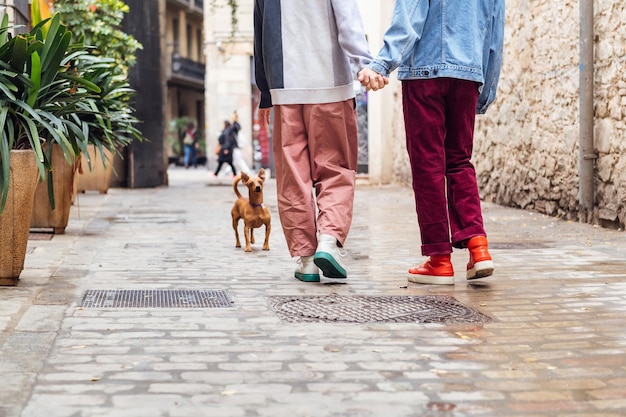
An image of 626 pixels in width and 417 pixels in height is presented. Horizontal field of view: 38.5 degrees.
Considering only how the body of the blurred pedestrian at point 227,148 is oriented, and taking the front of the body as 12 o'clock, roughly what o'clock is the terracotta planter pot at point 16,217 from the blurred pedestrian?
The terracotta planter pot is roughly at 9 o'clock from the blurred pedestrian.

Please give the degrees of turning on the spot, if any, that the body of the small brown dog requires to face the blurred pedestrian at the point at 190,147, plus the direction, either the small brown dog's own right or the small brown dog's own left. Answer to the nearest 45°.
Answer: approximately 135° to the small brown dog's own left

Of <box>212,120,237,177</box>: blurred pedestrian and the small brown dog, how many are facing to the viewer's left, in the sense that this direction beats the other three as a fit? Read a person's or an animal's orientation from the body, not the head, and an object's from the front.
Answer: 1

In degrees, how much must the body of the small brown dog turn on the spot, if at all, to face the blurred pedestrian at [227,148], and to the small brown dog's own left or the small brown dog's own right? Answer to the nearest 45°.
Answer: approximately 135° to the small brown dog's own left

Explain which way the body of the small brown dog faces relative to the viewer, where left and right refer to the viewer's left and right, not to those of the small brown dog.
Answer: facing the viewer and to the right of the viewer

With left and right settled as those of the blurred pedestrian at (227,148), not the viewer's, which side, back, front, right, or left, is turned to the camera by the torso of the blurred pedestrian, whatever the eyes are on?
left

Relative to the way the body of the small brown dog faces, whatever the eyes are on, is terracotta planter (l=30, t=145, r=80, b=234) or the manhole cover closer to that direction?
the manhole cover

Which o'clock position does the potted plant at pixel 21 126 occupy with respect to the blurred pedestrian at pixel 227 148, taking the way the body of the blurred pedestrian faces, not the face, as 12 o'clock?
The potted plant is roughly at 9 o'clock from the blurred pedestrian.

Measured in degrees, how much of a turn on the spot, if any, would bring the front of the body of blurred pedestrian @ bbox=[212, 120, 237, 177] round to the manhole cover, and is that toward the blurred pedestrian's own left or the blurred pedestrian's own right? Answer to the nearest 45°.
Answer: approximately 90° to the blurred pedestrian's own left

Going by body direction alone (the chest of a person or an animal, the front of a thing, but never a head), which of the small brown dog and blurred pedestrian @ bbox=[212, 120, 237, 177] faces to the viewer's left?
the blurred pedestrian

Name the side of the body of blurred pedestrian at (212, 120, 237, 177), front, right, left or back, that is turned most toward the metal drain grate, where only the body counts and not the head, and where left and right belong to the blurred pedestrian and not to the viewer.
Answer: left
